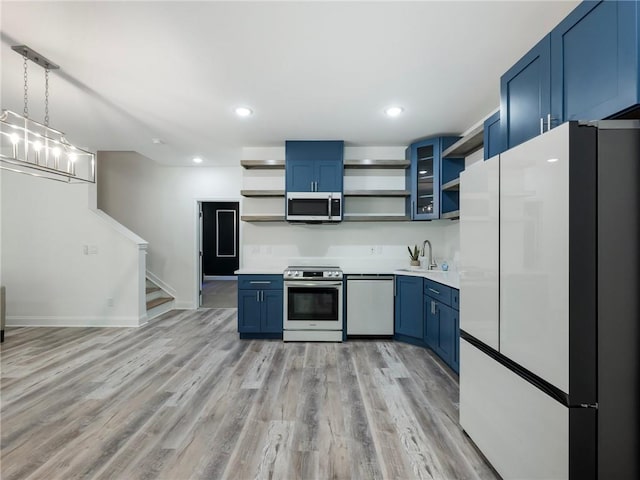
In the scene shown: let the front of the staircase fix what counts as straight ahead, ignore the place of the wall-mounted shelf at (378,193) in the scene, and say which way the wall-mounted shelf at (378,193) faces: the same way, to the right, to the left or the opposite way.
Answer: to the right

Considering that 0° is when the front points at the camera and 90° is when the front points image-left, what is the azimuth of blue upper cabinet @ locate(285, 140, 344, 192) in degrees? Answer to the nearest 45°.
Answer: approximately 0°

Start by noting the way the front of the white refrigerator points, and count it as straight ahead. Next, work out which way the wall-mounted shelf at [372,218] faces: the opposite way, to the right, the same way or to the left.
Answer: to the left

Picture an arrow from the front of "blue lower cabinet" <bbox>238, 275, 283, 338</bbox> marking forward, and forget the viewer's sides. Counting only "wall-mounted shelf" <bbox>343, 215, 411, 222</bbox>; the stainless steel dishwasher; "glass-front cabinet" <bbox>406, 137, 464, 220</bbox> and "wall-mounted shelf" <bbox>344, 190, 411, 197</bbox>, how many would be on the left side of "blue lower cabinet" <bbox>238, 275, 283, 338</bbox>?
4
